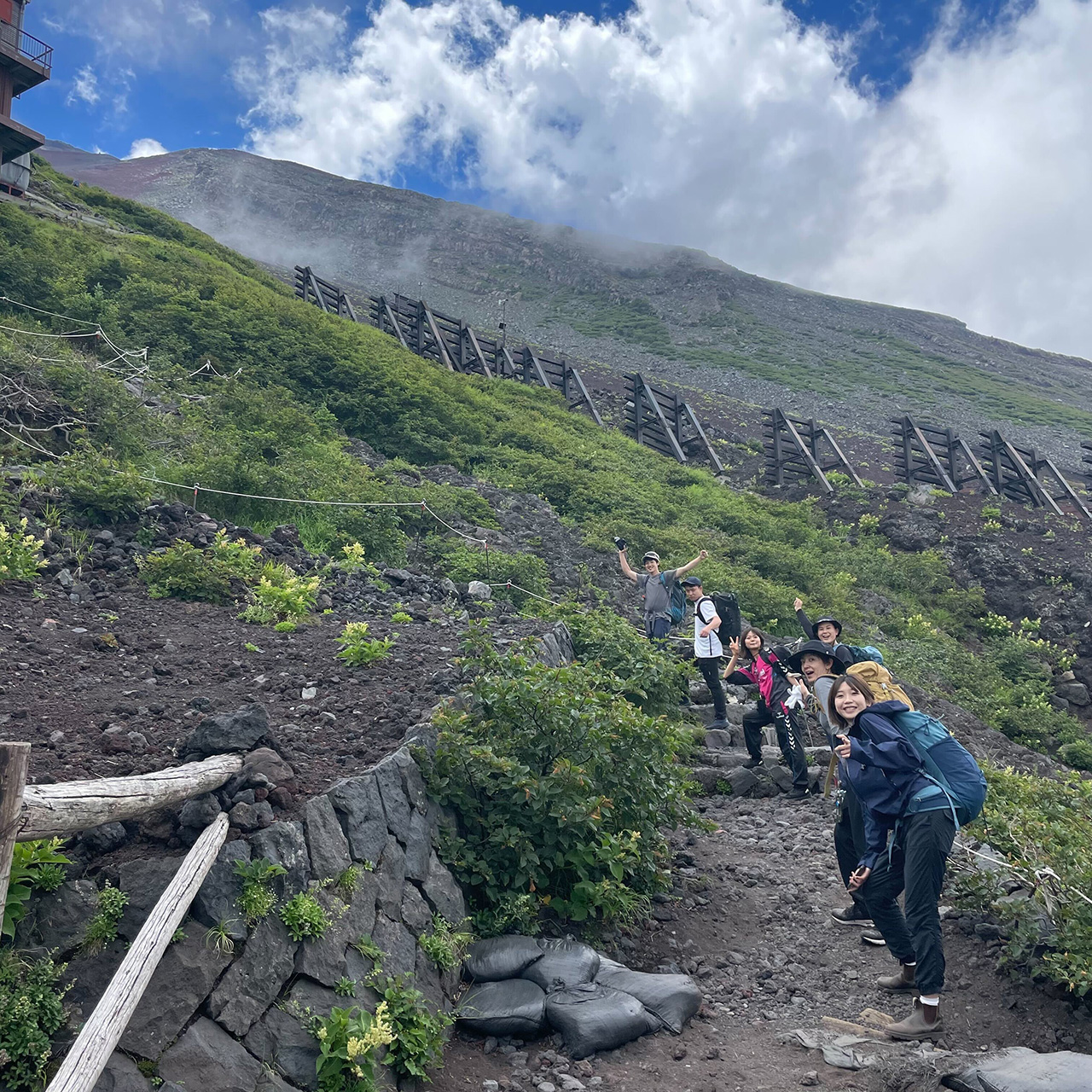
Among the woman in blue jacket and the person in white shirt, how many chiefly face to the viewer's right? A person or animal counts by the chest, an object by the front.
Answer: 0

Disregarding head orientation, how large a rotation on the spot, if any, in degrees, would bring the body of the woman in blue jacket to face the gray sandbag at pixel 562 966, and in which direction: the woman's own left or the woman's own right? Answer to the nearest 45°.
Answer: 0° — they already face it

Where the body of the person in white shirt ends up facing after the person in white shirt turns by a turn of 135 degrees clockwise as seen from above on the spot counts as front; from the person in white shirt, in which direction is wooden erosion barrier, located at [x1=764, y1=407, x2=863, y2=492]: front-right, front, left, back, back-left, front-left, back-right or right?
front

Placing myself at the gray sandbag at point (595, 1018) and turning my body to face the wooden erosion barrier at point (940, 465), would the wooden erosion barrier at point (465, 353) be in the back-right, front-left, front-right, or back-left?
front-left

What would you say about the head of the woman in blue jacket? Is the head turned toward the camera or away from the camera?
toward the camera

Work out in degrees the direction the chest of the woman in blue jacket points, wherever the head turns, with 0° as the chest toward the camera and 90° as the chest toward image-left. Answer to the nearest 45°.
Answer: approximately 90°

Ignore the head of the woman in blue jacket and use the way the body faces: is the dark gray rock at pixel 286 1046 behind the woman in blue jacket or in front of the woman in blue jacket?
in front

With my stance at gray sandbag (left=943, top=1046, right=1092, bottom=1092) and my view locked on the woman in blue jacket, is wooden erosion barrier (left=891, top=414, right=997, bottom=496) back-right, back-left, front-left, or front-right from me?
front-right

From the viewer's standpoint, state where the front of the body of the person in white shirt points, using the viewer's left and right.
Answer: facing the viewer and to the left of the viewer

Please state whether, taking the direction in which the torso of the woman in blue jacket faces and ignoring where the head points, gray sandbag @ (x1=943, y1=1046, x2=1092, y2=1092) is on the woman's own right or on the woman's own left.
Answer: on the woman's own left

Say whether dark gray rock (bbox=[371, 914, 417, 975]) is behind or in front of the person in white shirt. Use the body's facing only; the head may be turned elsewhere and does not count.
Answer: in front

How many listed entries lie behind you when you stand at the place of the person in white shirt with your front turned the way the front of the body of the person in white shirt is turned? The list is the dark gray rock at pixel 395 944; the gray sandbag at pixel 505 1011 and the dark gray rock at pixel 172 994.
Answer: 0

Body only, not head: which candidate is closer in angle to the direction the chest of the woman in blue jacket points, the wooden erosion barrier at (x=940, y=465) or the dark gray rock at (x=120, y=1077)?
the dark gray rock
